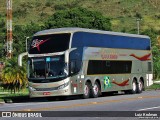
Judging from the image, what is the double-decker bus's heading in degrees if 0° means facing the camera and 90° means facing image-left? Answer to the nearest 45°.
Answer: approximately 45°
